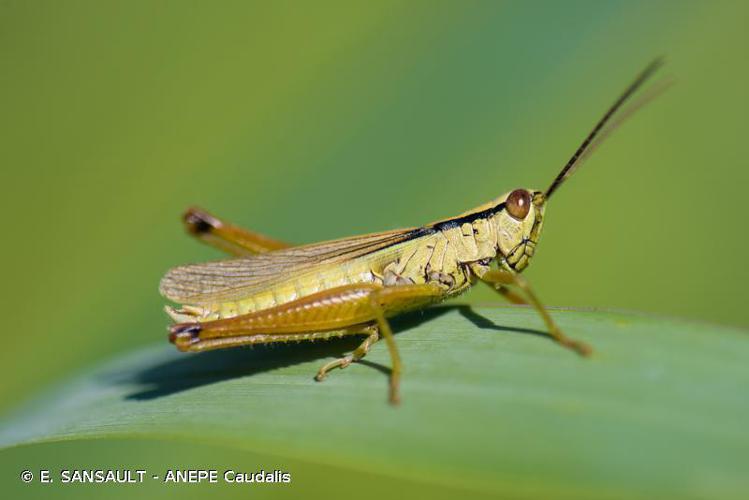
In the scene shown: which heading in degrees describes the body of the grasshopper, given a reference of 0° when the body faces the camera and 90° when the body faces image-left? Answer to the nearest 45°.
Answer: approximately 270°
